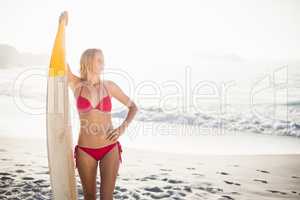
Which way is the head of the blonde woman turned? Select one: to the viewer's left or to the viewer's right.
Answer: to the viewer's right

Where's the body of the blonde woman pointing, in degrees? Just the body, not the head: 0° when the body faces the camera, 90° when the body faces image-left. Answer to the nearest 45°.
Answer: approximately 0°
